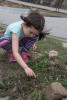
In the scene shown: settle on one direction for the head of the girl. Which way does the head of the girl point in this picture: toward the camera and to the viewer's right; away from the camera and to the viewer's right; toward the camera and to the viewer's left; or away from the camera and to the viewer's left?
toward the camera and to the viewer's right

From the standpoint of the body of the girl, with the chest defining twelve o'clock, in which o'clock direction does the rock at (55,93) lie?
The rock is roughly at 1 o'clock from the girl.

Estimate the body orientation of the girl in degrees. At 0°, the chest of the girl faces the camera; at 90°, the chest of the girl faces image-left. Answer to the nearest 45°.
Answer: approximately 315°
